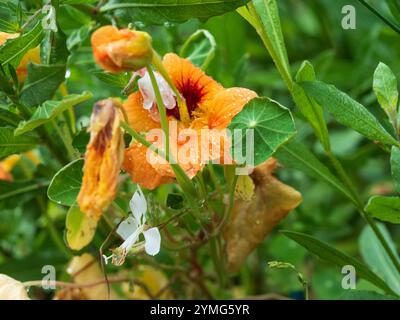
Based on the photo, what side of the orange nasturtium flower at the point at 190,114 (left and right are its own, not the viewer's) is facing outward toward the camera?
front

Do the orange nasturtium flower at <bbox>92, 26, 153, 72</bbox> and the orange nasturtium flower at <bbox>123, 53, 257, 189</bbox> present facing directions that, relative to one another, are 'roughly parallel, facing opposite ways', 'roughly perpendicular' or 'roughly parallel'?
roughly perpendicular

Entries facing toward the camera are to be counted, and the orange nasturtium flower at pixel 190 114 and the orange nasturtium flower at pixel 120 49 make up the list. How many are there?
1

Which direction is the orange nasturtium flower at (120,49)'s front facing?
to the viewer's left

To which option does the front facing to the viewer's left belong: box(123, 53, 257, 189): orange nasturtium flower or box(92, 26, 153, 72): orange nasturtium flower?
box(92, 26, 153, 72): orange nasturtium flower
